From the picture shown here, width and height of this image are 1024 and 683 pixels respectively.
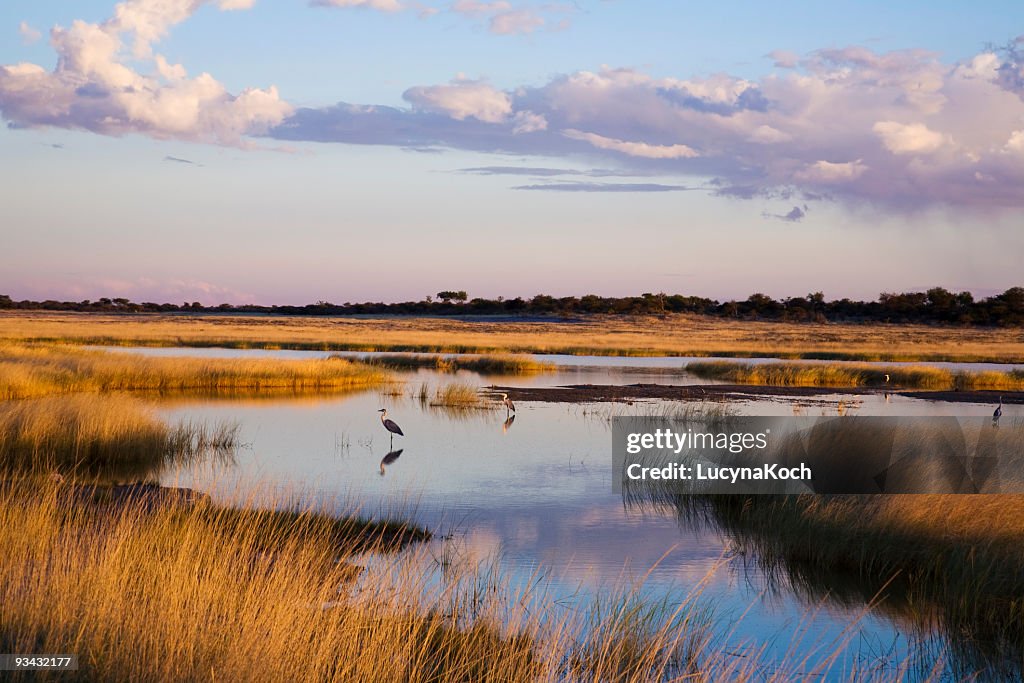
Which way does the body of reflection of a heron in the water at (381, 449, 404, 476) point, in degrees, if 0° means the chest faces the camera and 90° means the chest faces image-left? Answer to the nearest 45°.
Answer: approximately 90°

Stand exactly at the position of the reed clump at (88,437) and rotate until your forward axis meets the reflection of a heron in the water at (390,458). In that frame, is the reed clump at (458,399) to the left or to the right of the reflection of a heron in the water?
left
